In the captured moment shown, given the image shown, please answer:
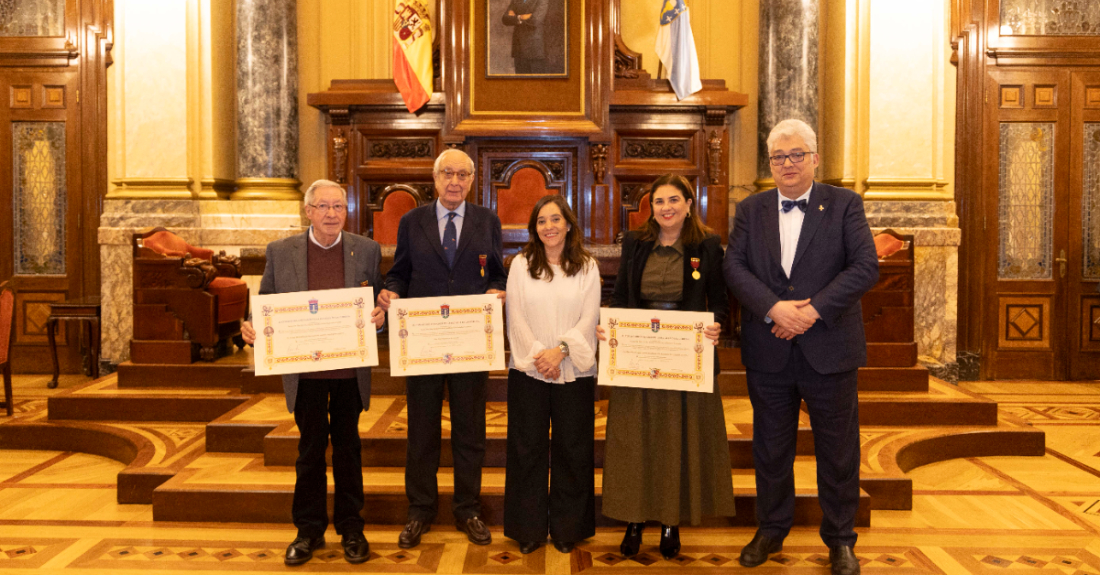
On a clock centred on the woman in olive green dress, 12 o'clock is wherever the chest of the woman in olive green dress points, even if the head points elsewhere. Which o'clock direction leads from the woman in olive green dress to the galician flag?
The galician flag is roughly at 6 o'clock from the woman in olive green dress.

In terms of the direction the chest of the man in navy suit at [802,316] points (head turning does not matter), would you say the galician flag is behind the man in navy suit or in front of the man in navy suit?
behind

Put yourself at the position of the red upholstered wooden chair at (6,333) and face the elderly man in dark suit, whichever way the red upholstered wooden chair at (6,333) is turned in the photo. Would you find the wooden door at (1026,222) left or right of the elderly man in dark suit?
left

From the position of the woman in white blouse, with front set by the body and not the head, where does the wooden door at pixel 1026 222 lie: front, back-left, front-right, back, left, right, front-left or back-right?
back-left

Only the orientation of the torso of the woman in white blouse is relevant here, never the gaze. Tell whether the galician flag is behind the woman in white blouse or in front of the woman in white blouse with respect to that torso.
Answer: behind

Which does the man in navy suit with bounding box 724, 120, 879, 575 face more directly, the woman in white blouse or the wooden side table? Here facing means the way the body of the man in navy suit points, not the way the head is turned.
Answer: the woman in white blouse

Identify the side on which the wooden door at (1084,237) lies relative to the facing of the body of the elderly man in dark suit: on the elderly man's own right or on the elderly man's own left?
on the elderly man's own left
